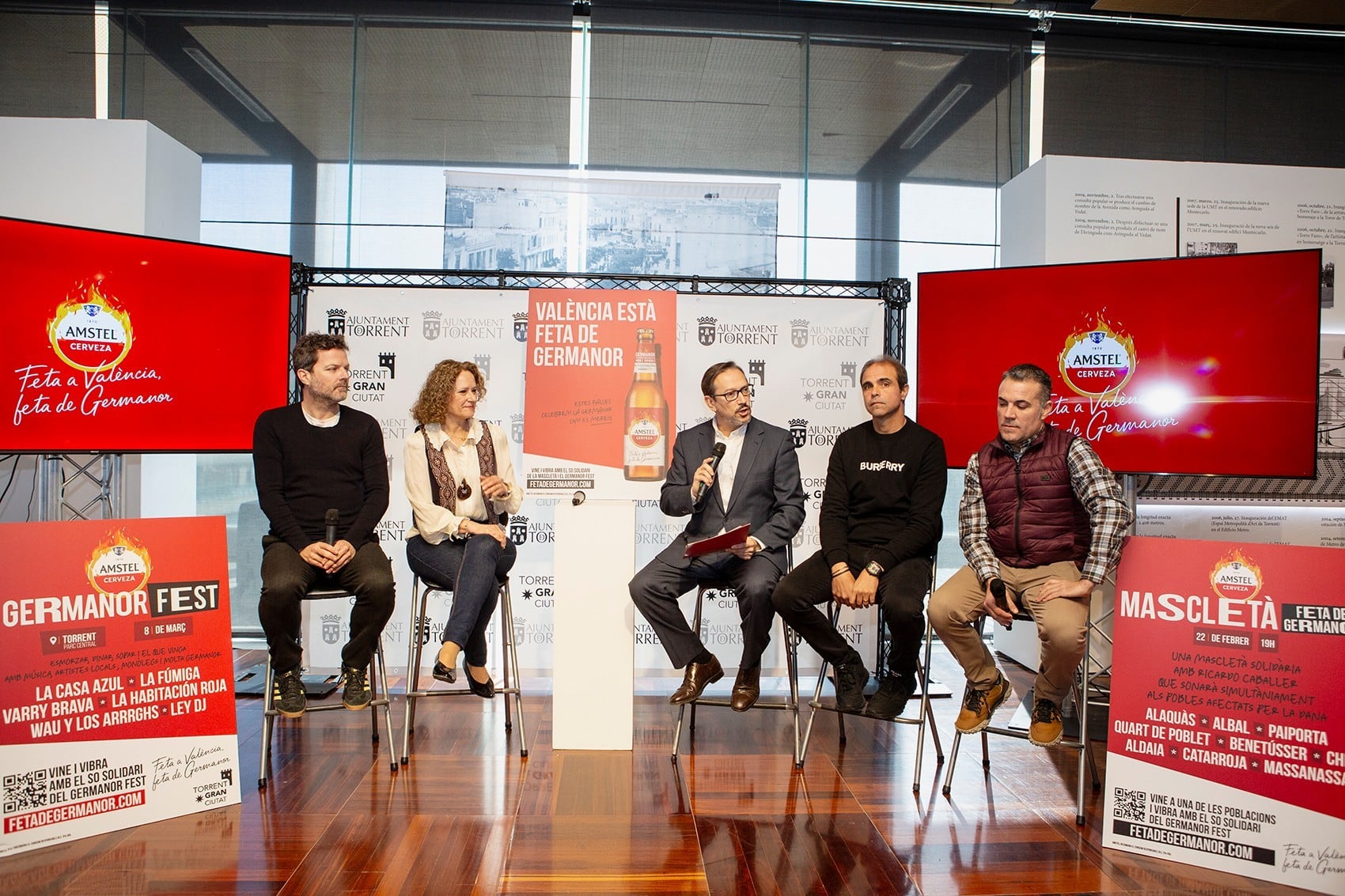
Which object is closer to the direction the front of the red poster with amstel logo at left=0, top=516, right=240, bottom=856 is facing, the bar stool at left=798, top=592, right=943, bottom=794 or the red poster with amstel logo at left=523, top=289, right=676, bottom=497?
the bar stool

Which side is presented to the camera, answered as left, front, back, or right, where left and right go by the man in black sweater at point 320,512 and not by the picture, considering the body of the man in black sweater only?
front

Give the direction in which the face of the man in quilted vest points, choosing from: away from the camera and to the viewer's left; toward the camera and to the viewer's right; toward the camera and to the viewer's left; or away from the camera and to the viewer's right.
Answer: toward the camera and to the viewer's left

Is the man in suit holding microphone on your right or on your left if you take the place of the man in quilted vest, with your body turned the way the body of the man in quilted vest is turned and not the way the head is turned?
on your right

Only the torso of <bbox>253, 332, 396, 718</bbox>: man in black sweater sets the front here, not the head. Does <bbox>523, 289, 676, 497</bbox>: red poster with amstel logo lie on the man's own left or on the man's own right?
on the man's own left

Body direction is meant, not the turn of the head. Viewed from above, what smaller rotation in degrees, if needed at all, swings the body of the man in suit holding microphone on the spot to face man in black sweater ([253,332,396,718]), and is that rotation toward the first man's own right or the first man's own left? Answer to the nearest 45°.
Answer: approximately 90° to the first man's own right

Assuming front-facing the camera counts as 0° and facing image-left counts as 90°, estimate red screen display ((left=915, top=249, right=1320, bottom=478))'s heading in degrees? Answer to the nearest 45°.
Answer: approximately 0°

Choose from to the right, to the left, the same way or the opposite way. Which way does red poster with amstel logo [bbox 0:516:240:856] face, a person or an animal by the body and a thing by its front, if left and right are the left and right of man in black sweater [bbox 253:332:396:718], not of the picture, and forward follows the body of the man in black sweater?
the same way

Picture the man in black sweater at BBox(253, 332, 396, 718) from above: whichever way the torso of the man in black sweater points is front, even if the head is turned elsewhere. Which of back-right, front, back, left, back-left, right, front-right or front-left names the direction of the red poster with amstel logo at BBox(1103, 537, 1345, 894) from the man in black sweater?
front-left

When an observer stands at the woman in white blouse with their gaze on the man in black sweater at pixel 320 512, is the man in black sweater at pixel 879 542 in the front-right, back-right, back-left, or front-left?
back-left

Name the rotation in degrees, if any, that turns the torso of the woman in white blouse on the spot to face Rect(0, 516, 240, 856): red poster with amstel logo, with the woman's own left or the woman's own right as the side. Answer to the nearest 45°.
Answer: approximately 90° to the woman's own right

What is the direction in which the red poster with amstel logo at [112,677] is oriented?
toward the camera

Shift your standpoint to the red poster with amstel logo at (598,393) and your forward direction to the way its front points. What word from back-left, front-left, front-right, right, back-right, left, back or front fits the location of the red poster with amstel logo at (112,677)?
front-right

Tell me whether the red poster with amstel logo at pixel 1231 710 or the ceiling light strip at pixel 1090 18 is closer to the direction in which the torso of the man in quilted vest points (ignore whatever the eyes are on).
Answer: the red poster with amstel logo

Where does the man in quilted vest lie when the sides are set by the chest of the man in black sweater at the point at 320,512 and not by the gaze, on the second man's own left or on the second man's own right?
on the second man's own left

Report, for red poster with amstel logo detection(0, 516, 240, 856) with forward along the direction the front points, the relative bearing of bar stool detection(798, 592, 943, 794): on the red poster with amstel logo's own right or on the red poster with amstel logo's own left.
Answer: on the red poster with amstel logo's own left

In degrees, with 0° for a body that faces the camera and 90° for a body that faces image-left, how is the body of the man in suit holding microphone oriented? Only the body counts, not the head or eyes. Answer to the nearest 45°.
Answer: approximately 0°

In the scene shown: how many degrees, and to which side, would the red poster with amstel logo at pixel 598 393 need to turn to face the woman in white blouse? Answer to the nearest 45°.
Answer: approximately 45° to its right

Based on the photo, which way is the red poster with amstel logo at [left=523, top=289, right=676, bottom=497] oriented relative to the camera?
toward the camera

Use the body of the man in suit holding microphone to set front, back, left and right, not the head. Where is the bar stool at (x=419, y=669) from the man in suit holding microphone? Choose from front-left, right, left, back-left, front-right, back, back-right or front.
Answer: right
